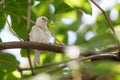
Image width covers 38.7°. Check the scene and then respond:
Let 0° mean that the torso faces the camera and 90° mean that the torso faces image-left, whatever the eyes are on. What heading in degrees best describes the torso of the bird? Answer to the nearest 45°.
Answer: approximately 315°

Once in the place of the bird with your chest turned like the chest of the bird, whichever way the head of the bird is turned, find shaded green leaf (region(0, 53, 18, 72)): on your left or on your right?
on your right
